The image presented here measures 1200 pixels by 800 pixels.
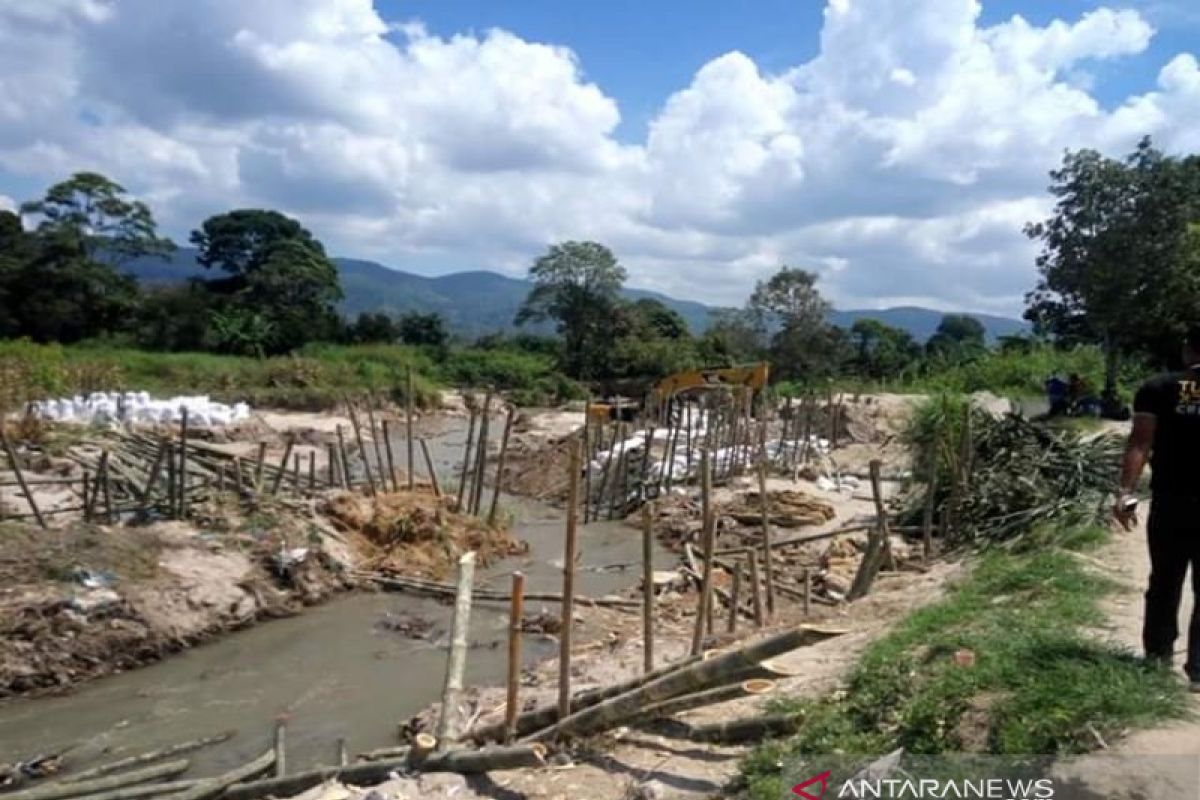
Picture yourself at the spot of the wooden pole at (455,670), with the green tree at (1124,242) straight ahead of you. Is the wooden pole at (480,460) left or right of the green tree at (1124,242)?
left

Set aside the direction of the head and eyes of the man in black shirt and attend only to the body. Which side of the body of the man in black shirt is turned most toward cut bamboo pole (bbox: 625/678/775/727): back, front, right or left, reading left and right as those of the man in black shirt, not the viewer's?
left

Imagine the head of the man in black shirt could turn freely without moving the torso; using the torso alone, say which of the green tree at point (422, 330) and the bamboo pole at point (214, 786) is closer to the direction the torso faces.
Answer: the green tree

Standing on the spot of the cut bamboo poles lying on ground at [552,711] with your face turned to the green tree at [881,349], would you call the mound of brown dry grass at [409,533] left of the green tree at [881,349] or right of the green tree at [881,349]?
left

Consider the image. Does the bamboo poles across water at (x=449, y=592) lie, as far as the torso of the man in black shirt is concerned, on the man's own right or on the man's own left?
on the man's own left

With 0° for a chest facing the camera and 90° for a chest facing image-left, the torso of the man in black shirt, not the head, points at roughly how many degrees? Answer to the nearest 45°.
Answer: approximately 180°

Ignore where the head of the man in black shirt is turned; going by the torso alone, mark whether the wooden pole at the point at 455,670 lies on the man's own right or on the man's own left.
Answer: on the man's own left

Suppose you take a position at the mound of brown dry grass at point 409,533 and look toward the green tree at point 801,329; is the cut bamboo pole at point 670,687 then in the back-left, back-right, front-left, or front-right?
back-right

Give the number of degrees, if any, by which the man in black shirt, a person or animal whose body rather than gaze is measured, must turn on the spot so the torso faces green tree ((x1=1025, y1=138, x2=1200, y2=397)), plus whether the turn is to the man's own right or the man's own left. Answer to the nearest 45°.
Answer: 0° — they already face it

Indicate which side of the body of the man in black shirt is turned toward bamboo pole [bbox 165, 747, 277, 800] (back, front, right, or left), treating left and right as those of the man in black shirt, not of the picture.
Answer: left

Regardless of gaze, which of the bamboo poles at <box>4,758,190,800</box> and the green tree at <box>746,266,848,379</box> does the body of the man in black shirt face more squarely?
the green tree
